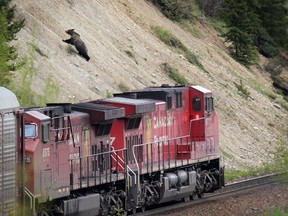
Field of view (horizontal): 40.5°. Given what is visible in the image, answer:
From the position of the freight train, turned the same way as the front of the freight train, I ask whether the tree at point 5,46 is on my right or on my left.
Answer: on my left

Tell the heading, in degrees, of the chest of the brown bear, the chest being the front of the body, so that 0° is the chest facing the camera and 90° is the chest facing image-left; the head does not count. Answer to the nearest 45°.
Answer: approximately 90°

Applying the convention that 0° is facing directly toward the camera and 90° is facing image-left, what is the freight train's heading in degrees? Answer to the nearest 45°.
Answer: approximately 225°

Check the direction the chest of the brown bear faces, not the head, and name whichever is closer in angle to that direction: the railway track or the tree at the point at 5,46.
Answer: the tree

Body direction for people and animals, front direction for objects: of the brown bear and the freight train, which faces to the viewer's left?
the brown bear

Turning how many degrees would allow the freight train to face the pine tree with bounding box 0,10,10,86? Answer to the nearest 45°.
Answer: approximately 90° to its left

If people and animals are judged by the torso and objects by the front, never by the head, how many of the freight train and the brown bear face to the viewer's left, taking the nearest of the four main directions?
1

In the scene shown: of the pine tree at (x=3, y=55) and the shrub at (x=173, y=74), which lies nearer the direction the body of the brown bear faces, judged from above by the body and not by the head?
the pine tree

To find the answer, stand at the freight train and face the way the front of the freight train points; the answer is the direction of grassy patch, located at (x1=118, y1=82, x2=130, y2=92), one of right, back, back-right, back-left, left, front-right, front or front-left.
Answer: front-left

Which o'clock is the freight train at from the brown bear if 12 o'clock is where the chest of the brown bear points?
The freight train is roughly at 9 o'clock from the brown bear.
